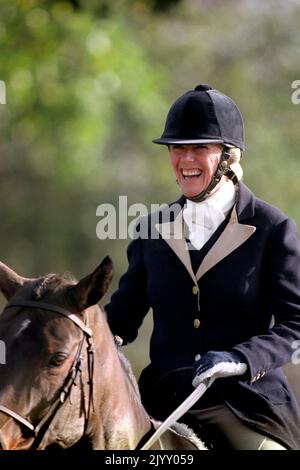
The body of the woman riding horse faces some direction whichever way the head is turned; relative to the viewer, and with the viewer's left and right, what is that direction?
facing the viewer and to the left of the viewer

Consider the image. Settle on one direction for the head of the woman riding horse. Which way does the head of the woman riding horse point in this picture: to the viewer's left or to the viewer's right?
to the viewer's left
